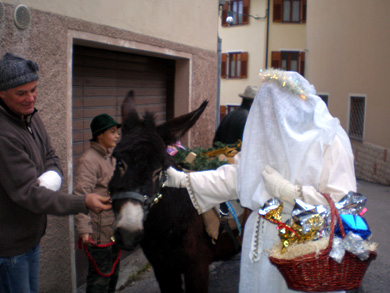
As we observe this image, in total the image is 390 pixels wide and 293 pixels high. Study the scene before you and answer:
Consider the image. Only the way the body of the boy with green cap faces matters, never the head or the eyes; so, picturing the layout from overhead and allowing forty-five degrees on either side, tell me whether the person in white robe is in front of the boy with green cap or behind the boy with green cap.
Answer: in front

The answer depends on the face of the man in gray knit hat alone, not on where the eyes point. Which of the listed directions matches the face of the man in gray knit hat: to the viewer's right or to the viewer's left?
to the viewer's right

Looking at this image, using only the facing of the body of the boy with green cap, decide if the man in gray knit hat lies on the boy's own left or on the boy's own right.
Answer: on the boy's own right

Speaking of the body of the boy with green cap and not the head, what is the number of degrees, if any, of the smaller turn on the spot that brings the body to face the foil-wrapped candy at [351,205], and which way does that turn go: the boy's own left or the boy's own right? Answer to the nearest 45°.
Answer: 0° — they already face it

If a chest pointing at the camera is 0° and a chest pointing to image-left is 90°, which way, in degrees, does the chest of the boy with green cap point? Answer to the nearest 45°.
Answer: approximately 315°

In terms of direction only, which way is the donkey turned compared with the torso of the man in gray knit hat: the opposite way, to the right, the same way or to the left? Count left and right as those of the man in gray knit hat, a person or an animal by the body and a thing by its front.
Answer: to the right

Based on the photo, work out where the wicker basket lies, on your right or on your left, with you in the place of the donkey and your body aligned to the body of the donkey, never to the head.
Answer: on your left

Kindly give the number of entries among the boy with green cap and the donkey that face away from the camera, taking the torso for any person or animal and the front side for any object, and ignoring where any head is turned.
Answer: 0

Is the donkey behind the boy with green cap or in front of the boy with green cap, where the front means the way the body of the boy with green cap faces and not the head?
in front

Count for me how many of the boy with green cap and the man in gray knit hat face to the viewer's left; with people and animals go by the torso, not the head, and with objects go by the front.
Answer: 0

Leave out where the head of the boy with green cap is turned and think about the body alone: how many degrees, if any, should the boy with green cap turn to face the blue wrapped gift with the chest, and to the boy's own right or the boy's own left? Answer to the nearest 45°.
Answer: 0° — they already face it
